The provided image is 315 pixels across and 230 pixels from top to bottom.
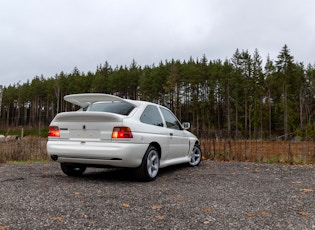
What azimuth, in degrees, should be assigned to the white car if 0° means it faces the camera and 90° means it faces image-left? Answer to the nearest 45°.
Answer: approximately 225°
